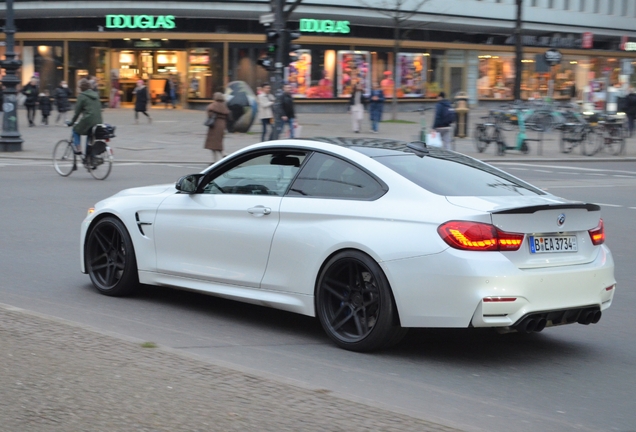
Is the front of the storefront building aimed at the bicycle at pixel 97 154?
yes

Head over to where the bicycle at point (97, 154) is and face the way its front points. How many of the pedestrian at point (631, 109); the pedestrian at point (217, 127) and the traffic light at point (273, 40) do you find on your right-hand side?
3

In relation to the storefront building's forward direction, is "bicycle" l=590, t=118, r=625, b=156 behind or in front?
in front

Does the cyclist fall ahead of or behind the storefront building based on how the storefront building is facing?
ahead

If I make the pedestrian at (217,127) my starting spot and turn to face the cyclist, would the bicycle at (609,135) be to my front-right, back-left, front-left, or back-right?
back-left

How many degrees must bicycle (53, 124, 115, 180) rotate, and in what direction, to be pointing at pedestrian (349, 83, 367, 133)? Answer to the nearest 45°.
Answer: approximately 90° to its right

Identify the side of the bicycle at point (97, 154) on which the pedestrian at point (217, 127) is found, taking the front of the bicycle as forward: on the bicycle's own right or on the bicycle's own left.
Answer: on the bicycle's own right

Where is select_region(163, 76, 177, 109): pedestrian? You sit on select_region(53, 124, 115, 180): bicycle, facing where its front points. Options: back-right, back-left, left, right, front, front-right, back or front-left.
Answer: front-right

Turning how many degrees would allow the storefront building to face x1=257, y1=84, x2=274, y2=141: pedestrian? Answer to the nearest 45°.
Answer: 0° — it already faces them

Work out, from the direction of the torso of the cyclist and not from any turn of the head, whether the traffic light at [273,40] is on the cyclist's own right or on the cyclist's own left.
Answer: on the cyclist's own right

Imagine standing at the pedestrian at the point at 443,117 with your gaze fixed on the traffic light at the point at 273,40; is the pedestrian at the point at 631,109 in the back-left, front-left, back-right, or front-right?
back-right

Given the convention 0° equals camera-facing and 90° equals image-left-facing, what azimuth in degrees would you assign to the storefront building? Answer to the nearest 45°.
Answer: approximately 0°
